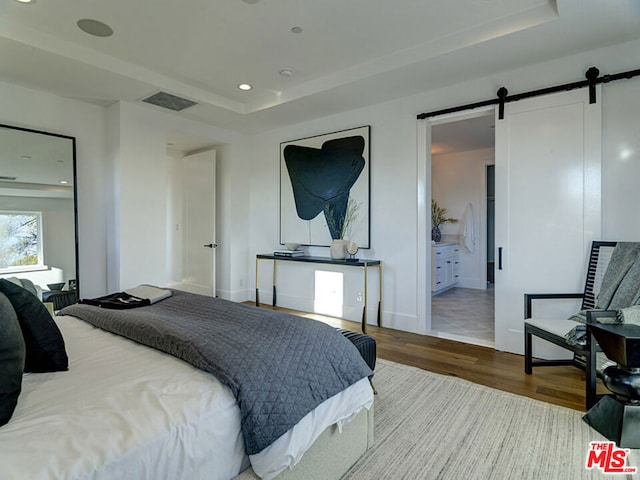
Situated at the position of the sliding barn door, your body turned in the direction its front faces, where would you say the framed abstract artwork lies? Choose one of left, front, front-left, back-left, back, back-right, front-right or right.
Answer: front-right

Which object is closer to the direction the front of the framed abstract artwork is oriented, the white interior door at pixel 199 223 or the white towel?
the white interior door

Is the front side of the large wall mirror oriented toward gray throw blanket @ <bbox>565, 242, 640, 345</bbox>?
yes

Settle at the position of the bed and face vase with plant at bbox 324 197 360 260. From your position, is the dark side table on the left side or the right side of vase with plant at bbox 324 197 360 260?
right

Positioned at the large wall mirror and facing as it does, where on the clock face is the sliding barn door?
The sliding barn door is roughly at 12 o'clock from the large wall mirror.

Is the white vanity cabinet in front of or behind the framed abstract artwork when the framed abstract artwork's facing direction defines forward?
behind

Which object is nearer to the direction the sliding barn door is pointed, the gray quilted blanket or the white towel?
the gray quilted blanket

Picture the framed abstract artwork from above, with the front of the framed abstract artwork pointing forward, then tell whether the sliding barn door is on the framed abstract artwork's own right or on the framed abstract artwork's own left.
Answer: on the framed abstract artwork's own left

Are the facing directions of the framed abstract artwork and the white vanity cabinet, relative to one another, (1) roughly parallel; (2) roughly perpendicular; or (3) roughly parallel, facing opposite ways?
roughly perpendicular

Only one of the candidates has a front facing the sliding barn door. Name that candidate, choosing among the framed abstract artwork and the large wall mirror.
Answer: the large wall mirror

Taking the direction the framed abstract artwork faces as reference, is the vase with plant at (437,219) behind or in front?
behind

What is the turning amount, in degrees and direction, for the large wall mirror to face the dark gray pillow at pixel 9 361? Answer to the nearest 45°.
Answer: approximately 45° to its right
